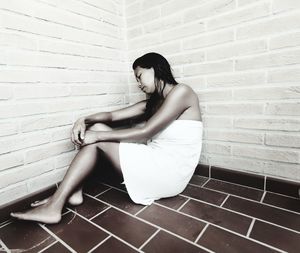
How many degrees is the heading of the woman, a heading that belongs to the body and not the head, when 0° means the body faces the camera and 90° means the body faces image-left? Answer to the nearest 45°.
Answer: approximately 90°
